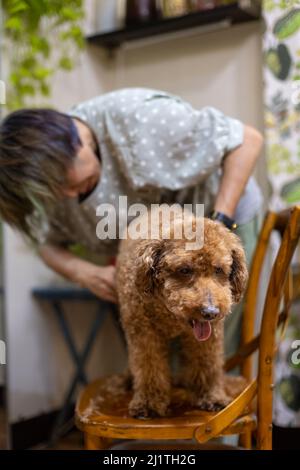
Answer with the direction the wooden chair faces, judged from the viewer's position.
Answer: facing to the left of the viewer
